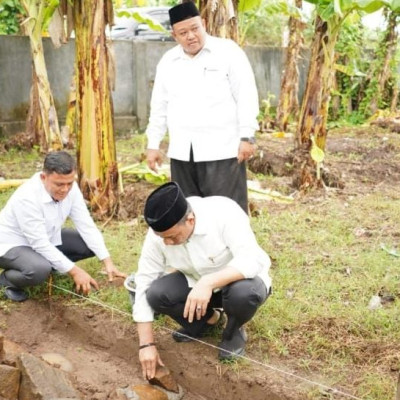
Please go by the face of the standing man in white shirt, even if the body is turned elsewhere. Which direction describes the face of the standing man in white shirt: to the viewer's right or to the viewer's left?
to the viewer's left

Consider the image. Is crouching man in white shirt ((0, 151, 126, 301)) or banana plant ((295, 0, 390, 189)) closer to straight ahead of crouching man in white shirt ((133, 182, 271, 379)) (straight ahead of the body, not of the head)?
the crouching man in white shirt

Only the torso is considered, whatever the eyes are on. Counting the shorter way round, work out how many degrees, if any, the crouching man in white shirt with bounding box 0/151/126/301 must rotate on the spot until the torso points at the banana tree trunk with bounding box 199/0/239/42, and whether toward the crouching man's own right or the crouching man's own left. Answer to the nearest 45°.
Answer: approximately 90° to the crouching man's own left

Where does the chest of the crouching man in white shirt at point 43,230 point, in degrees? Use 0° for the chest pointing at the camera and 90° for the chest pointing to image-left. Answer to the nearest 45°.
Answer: approximately 315°

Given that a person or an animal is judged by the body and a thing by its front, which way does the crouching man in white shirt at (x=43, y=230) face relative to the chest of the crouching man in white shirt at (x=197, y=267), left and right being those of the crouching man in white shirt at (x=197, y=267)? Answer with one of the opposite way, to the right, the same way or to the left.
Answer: to the left

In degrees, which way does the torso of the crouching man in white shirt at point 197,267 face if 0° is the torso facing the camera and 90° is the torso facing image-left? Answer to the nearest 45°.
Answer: approximately 45°

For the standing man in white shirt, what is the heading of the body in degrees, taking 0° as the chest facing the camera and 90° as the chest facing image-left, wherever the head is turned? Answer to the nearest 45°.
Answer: approximately 0°

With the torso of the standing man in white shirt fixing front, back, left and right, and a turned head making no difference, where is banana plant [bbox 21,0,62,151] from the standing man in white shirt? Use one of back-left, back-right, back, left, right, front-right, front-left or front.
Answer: back-right

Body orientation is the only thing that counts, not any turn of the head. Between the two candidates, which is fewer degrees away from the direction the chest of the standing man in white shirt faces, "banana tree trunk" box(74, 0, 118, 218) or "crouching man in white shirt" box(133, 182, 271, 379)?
the crouching man in white shirt

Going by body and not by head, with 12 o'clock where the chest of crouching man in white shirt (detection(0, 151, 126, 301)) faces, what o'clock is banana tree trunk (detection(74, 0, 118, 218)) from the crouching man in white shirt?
The banana tree trunk is roughly at 8 o'clock from the crouching man in white shirt.

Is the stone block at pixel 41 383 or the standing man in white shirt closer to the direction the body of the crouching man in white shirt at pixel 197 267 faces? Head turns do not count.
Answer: the stone block
